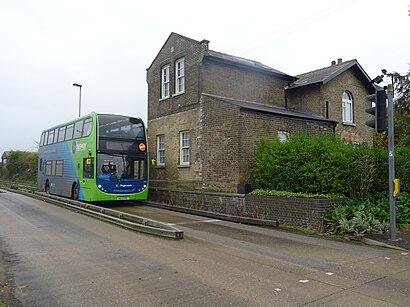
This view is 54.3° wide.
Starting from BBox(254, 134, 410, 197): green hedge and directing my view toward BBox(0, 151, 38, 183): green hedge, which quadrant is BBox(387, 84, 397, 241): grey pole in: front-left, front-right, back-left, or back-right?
back-left

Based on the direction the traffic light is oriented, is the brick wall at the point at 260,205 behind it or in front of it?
in front

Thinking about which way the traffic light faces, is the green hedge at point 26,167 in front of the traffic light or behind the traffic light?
in front
